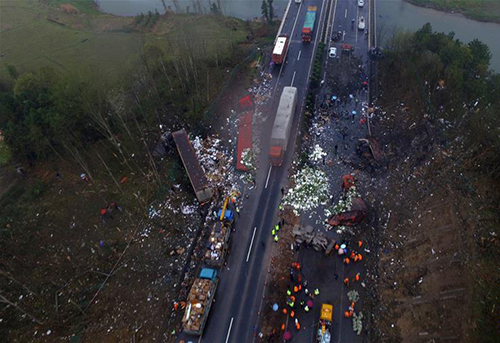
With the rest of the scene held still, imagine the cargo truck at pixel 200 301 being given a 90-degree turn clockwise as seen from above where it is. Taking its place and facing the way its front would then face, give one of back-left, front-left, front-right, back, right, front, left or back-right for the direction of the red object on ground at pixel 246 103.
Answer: front-left

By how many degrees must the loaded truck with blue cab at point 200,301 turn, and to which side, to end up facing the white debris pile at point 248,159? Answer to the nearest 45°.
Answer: approximately 45° to its right

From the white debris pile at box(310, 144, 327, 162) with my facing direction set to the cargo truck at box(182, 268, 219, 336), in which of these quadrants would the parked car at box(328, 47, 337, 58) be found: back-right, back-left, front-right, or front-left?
back-right

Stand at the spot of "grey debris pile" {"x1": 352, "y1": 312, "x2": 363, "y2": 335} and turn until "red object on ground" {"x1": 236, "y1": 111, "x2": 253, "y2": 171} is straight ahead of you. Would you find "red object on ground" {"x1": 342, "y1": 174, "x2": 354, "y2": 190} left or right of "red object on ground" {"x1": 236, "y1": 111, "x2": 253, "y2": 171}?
right

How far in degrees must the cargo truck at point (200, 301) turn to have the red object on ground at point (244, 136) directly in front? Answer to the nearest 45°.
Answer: approximately 45° to its right

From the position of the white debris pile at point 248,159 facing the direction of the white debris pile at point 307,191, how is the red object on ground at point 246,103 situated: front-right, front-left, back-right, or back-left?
back-left

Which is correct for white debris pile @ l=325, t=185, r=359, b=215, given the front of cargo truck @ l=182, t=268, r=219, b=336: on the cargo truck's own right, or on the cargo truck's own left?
on the cargo truck's own right

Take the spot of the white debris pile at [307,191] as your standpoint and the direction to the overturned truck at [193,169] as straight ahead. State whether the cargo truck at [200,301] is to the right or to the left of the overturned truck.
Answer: left

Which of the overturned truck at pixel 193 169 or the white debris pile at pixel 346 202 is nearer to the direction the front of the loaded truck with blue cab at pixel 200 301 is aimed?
the overturned truck

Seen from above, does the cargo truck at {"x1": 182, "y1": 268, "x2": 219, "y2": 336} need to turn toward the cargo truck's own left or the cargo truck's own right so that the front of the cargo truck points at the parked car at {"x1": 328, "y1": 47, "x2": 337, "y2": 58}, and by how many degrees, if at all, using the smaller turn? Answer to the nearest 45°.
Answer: approximately 45° to the cargo truck's own right

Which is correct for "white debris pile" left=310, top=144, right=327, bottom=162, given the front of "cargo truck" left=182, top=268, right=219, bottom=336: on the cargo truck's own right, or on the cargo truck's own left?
on the cargo truck's own right

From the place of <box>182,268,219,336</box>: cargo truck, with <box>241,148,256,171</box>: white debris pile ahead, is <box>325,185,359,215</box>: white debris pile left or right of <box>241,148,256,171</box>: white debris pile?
right

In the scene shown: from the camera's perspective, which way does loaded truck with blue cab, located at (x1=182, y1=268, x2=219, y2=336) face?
away from the camera

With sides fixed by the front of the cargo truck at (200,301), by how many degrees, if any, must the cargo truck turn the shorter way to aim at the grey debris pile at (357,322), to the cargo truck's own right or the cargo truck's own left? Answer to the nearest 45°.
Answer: approximately 135° to the cargo truck's own right
